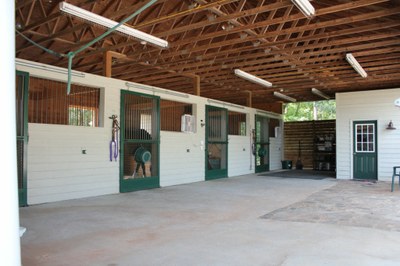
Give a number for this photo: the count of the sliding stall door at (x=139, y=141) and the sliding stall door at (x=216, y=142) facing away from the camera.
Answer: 0

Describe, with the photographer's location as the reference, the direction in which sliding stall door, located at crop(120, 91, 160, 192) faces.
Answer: facing the viewer and to the right of the viewer

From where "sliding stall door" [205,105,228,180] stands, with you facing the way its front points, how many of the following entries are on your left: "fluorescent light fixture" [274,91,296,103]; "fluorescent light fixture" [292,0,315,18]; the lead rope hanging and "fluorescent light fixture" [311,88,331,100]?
2

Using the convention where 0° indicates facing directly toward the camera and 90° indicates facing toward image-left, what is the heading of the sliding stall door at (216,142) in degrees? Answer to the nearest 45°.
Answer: approximately 315°

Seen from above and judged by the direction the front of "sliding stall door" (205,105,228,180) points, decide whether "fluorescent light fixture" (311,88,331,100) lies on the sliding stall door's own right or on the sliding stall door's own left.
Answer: on the sliding stall door's own left

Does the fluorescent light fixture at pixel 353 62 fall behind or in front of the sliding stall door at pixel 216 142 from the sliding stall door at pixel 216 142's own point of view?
in front

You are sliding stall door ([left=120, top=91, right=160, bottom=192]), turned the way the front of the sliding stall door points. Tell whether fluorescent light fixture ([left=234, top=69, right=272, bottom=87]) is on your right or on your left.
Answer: on your left

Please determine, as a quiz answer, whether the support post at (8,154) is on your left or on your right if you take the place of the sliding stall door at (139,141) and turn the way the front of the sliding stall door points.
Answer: on your right

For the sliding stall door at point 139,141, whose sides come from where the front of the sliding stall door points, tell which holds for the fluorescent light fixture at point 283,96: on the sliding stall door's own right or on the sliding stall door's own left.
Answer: on the sliding stall door's own left

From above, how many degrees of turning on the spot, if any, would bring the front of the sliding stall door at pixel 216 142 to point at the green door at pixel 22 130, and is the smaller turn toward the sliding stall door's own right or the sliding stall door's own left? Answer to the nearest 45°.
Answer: approximately 90° to the sliding stall door's own right

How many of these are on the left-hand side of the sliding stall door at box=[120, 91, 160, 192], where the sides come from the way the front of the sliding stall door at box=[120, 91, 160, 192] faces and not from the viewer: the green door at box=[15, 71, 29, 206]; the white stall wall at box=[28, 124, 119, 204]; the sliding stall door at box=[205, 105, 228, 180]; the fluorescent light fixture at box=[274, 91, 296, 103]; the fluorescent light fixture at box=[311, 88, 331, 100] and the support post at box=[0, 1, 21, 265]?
3

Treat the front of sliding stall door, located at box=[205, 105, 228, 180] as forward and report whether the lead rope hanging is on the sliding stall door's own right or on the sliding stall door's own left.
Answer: on the sliding stall door's own right
